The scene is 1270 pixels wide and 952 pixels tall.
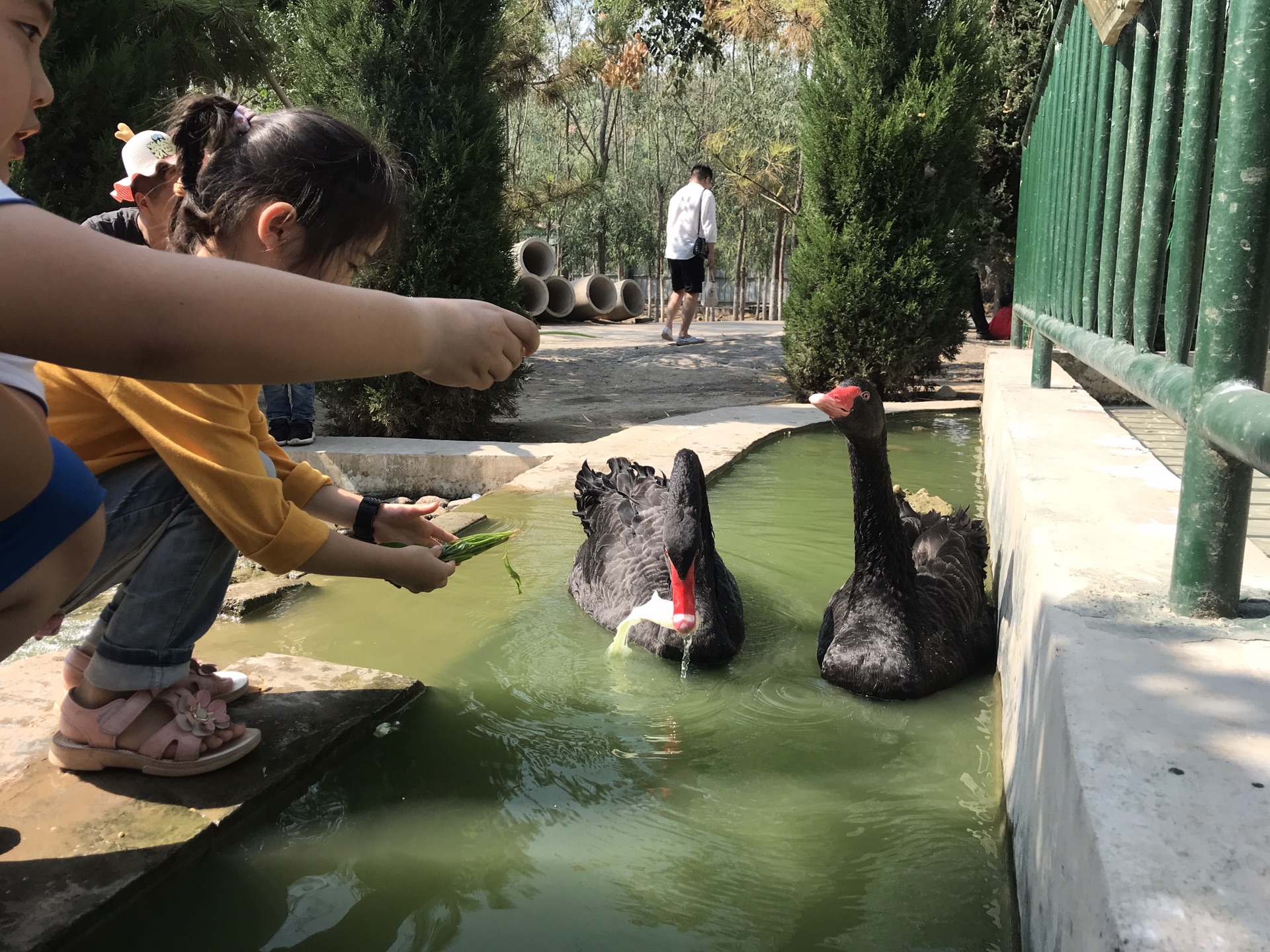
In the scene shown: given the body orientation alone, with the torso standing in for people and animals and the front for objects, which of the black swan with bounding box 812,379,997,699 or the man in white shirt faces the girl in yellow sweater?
the black swan

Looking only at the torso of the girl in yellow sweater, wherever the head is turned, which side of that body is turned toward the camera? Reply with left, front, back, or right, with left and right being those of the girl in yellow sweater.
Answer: right

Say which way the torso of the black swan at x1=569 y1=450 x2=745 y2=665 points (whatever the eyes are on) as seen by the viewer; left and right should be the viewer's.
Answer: facing the viewer and to the right of the viewer

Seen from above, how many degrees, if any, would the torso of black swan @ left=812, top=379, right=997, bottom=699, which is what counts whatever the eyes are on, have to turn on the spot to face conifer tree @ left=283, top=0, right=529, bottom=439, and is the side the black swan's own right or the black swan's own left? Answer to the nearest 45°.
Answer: approximately 90° to the black swan's own right

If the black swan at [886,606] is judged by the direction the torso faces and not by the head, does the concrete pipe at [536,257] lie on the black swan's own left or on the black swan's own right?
on the black swan's own right

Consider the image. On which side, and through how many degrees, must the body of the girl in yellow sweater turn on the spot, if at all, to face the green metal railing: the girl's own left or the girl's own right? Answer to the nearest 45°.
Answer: approximately 45° to the girl's own right

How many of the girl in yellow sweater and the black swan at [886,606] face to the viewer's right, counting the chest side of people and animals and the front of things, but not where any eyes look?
1

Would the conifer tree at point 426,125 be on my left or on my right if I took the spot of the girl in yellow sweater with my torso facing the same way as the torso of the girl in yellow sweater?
on my left

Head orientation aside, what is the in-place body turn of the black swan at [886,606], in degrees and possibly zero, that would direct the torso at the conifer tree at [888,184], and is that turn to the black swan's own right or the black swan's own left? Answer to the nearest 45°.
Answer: approximately 135° to the black swan's own right

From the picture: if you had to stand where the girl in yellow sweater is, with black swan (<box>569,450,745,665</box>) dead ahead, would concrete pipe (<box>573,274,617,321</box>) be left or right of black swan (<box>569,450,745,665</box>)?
left

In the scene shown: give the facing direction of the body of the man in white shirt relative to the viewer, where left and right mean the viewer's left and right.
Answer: facing away from the viewer and to the right of the viewer

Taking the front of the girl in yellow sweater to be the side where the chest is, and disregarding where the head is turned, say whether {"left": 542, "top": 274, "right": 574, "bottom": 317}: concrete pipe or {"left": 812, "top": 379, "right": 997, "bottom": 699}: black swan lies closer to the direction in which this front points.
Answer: the black swan
